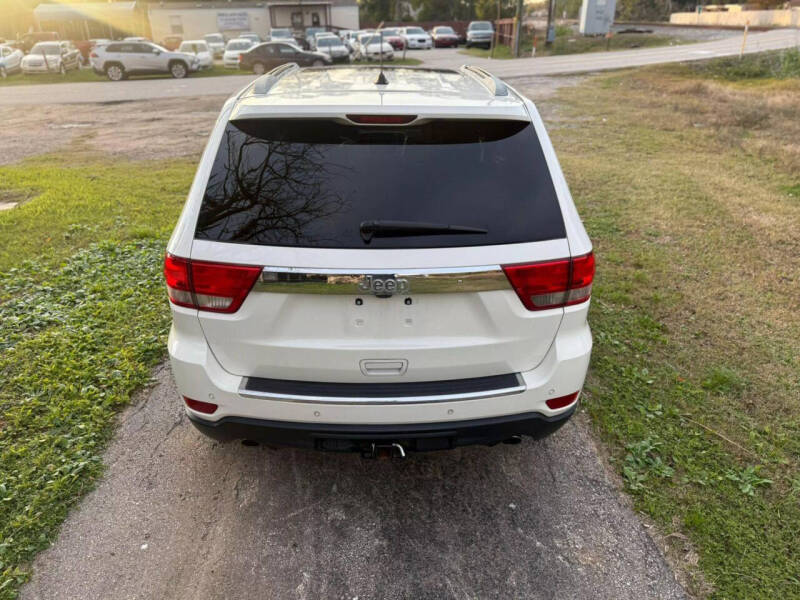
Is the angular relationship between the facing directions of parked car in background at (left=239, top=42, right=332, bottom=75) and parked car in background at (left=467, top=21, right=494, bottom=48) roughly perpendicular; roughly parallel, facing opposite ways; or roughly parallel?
roughly perpendicular

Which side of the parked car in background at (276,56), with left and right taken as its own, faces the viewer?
right

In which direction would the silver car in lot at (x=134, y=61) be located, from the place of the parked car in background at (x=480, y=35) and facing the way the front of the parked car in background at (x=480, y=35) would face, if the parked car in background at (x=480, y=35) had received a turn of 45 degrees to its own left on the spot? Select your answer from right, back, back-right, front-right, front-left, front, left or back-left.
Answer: right

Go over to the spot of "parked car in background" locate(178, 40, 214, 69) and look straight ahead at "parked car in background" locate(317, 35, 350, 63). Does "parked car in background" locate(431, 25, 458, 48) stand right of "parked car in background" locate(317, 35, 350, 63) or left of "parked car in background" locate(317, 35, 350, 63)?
left

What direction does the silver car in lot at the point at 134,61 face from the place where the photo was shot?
facing to the right of the viewer

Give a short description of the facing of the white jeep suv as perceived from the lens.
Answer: facing away from the viewer

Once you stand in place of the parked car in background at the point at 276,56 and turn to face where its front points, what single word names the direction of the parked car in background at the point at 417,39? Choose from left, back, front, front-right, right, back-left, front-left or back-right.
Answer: front-left

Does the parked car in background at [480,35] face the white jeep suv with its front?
yes

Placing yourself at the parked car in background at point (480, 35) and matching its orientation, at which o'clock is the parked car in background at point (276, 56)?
the parked car in background at point (276, 56) is roughly at 1 o'clock from the parked car in background at point (480, 35).

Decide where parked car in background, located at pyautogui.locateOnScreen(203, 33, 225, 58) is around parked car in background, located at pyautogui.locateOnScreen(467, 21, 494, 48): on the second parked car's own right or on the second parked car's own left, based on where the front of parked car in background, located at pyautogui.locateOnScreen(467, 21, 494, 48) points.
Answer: on the second parked car's own right

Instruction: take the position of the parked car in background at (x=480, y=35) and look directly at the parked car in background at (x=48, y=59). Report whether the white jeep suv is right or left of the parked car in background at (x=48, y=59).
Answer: left

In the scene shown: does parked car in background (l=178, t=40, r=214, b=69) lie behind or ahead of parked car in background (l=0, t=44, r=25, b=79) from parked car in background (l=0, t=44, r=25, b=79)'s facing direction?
ahead

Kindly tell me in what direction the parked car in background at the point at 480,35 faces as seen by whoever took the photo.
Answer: facing the viewer

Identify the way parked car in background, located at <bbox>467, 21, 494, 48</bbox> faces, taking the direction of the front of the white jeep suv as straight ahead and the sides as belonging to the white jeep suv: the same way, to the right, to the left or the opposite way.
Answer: the opposite way

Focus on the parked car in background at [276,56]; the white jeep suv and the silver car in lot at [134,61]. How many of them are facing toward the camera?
0

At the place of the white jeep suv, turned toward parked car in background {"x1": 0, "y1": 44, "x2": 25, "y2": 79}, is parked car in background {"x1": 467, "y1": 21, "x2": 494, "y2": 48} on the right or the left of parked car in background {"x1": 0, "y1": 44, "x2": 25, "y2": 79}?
right
